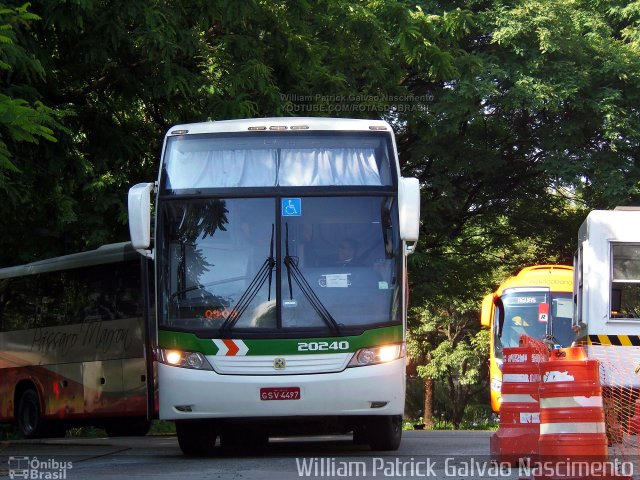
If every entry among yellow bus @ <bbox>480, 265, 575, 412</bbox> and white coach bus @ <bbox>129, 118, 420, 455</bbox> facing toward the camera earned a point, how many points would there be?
2

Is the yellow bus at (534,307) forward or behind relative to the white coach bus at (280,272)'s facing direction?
behind

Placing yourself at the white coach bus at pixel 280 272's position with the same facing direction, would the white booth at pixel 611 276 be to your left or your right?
on your left

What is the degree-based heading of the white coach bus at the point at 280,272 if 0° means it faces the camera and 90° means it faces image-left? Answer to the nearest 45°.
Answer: approximately 0°

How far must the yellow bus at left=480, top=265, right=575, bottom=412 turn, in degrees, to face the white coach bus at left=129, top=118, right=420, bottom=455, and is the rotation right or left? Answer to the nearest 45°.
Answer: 0° — it already faces it
